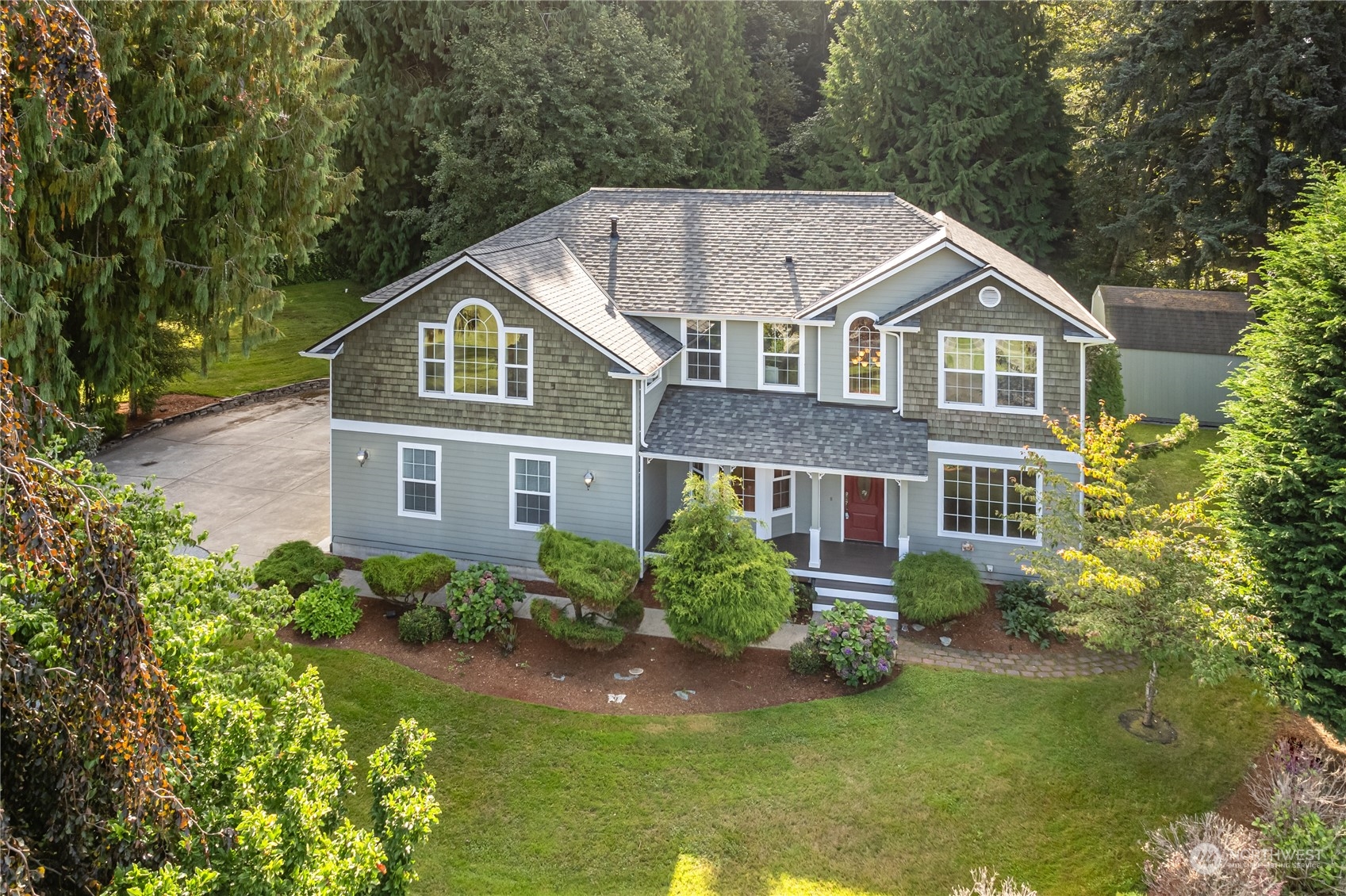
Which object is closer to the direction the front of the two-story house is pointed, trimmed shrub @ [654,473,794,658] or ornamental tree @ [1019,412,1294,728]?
the trimmed shrub

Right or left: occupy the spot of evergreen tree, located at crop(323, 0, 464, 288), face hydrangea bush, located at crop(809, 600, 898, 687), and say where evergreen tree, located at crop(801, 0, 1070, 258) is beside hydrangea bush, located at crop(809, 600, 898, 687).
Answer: left

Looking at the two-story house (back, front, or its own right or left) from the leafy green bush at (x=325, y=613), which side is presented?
right

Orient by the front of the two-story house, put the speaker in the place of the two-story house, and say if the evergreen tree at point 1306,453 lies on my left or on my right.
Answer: on my left

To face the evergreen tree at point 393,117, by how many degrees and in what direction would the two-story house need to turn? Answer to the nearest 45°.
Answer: approximately 135° to its right

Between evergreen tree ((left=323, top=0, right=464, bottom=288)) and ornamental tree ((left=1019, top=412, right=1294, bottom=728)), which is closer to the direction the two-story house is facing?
the ornamental tree

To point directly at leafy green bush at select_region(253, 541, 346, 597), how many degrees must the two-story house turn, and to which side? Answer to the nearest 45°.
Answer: approximately 90° to its right

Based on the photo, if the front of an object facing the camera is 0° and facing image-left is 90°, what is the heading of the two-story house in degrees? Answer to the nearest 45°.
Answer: approximately 0°

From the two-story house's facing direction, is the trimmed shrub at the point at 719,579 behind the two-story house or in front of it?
in front

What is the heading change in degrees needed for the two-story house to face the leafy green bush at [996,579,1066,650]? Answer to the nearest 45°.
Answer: approximately 90° to its left

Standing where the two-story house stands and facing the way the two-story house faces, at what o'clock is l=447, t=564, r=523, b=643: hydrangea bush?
The hydrangea bush is roughly at 2 o'clock from the two-story house.

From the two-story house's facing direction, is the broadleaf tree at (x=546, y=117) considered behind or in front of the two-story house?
behind
